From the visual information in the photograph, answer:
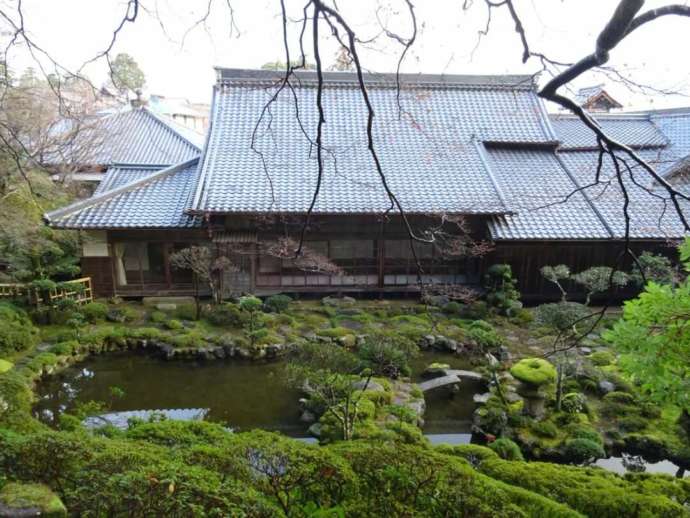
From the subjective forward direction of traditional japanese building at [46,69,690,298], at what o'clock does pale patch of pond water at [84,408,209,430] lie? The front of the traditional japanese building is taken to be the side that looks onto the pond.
The pale patch of pond water is roughly at 1 o'clock from the traditional japanese building.

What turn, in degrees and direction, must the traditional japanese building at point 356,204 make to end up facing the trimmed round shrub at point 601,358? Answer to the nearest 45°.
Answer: approximately 45° to its left

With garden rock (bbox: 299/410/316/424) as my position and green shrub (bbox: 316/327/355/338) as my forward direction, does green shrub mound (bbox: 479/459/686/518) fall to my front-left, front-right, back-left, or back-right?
back-right

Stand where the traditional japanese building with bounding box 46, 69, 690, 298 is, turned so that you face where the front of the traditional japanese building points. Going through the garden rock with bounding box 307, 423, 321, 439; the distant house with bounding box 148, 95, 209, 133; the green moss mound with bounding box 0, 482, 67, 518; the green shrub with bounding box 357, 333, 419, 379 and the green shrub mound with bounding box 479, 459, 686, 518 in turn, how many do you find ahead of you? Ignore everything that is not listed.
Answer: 4

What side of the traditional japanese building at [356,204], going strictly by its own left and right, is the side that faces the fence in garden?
right

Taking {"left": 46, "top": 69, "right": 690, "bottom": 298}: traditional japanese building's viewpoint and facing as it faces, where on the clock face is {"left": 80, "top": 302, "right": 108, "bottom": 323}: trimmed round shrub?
The trimmed round shrub is roughly at 2 o'clock from the traditional japanese building.

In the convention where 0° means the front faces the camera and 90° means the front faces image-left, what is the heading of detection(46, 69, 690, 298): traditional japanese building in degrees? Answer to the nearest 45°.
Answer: approximately 0°

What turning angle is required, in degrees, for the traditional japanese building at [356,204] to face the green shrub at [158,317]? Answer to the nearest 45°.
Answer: approximately 45° to its right
